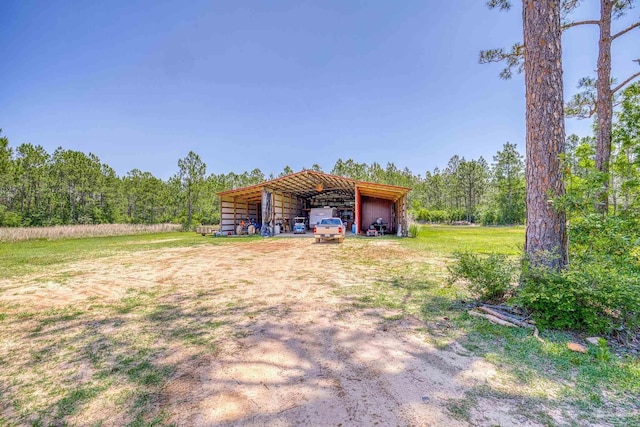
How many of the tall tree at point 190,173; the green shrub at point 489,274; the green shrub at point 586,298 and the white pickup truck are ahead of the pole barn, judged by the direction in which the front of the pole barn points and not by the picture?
3

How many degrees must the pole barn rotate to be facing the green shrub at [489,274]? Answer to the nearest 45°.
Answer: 0° — it already faces it

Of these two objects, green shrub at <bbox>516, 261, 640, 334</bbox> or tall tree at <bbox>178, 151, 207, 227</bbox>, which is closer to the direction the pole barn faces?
the green shrub

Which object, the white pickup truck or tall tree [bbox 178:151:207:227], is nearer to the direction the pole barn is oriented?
the white pickup truck

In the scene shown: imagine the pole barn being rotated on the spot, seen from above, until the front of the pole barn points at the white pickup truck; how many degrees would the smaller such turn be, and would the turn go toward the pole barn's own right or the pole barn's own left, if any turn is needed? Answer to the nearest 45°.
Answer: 0° — it already faces it

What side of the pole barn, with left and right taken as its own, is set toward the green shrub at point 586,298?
front

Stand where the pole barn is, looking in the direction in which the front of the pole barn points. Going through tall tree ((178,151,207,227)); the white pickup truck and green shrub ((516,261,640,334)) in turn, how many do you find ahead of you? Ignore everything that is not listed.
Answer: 2

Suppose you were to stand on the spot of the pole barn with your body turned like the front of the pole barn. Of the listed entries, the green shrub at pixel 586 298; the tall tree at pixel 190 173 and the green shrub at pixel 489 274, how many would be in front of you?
2

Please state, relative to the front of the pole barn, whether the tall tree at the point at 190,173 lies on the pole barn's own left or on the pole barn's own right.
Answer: on the pole barn's own right

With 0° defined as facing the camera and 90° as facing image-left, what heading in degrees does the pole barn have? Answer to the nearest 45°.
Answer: approximately 0°

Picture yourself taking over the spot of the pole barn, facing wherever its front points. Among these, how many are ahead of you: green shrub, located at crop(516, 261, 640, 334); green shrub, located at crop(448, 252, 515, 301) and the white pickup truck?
3

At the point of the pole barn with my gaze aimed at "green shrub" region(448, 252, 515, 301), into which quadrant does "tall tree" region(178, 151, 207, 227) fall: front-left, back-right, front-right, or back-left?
back-right
